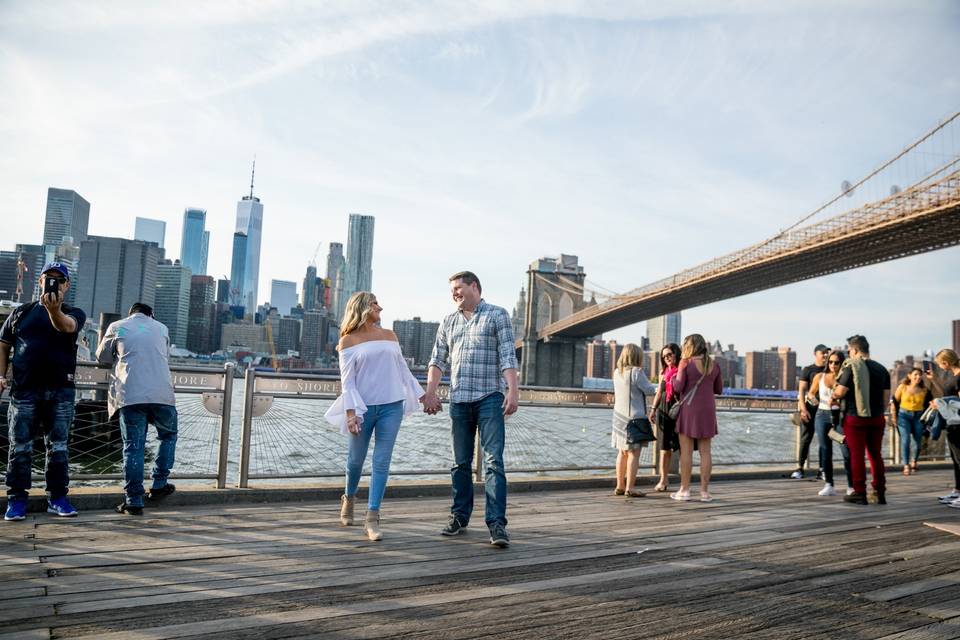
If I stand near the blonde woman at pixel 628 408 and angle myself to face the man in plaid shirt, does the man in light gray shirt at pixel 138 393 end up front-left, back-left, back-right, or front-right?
front-right

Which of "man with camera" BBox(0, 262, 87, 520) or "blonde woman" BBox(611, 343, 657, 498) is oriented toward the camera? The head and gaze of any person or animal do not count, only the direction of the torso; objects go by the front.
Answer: the man with camera

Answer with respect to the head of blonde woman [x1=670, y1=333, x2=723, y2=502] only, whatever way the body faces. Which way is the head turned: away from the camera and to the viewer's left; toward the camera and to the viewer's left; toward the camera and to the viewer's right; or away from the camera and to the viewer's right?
away from the camera and to the viewer's left

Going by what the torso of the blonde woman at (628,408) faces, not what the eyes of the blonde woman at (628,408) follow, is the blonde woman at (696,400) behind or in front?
in front

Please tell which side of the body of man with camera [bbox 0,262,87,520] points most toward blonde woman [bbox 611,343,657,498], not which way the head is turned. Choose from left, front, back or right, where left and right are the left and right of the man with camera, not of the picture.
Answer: left

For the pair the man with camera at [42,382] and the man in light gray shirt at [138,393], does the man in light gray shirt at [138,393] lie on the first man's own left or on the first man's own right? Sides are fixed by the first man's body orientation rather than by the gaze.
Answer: on the first man's own left

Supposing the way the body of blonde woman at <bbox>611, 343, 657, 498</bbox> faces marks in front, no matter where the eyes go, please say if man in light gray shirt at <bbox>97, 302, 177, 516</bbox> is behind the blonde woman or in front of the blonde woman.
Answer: behind

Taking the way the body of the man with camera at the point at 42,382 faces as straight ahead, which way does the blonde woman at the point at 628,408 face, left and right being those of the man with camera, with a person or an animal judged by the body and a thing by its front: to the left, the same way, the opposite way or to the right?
to the left

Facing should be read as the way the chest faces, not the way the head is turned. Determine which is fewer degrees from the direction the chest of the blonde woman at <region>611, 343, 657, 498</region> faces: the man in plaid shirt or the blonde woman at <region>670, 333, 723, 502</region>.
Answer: the blonde woman

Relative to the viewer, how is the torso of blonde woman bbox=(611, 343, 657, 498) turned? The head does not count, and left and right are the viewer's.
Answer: facing away from the viewer and to the right of the viewer

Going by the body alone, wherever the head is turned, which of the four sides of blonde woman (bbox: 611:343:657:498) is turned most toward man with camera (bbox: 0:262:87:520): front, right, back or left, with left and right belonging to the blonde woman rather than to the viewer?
back

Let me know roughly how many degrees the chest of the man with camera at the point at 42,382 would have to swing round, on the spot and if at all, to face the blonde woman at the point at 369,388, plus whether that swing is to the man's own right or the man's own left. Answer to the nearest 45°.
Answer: approximately 45° to the man's own left

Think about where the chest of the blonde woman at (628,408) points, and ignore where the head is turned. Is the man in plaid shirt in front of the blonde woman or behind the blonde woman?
behind

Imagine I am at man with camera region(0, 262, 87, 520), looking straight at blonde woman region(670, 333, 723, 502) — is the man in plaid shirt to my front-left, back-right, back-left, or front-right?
front-right

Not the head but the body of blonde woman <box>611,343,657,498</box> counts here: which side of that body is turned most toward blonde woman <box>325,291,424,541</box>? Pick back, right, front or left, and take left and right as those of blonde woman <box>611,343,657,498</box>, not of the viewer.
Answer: back

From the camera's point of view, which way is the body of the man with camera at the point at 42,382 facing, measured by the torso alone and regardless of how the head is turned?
toward the camera

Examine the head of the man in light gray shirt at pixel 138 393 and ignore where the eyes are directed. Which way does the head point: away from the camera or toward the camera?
away from the camera

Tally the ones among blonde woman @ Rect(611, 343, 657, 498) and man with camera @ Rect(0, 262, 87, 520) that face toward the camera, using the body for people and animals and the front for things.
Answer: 1

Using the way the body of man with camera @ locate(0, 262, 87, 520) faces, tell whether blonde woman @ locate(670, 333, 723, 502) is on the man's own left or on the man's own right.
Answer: on the man's own left
